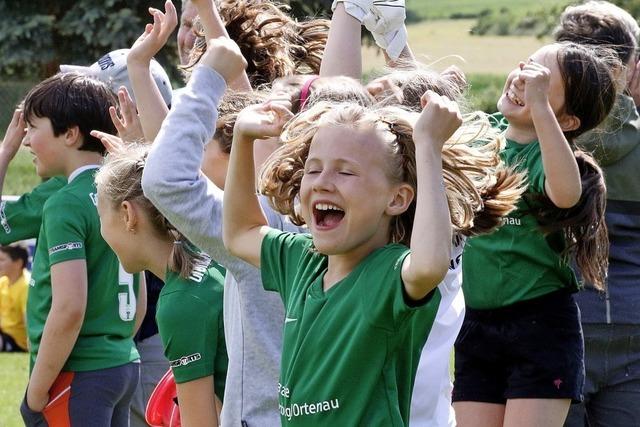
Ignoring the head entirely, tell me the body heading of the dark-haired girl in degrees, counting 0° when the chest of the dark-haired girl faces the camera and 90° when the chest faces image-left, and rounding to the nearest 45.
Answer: approximately 45°

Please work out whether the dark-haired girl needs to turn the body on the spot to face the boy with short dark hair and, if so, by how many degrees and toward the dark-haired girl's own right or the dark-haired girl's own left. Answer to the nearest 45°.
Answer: approximately 45° to the dark-haired girl's own right
